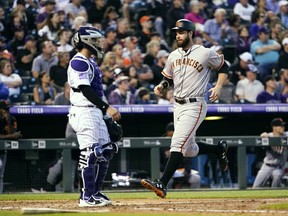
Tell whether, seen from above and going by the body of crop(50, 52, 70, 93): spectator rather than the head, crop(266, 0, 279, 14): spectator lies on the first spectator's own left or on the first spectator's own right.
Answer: on the first spectator's own left

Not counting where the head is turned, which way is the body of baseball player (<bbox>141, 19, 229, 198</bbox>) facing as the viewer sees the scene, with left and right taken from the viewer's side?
facing the viewer and to the left of the viewer

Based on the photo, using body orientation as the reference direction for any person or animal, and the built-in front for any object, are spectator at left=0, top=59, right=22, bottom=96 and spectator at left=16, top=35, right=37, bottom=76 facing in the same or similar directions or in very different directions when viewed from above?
same or similar directions

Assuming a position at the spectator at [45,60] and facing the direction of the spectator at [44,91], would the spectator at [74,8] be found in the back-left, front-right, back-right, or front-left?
back-left

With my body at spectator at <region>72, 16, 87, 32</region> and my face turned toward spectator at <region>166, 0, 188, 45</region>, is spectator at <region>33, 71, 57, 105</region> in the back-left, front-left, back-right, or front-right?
back-right

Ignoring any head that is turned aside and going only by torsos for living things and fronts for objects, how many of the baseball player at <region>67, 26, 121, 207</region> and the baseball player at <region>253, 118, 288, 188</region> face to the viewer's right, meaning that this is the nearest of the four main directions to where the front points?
1

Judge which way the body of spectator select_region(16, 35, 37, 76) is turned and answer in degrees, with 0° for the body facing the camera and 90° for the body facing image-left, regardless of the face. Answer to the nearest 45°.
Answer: approximately 315°

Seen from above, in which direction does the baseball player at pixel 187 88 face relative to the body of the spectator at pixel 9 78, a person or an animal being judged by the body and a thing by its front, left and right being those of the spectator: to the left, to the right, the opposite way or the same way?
to the right

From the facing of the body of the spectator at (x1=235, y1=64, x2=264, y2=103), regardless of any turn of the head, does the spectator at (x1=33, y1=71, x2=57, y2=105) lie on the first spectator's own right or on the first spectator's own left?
on the first spectator's own right

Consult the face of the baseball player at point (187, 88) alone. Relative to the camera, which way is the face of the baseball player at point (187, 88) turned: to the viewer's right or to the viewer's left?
to the viewer's left

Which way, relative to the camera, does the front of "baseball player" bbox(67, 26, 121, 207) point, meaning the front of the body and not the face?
to the viewer's right

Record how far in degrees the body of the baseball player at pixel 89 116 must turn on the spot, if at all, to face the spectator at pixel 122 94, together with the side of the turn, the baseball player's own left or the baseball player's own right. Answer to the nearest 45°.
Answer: approximately 90° to the baseball player's own left

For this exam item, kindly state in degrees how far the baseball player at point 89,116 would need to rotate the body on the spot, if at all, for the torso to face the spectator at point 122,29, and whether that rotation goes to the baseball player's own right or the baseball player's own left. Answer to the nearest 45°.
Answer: approximately 90° to the baseball player's own left

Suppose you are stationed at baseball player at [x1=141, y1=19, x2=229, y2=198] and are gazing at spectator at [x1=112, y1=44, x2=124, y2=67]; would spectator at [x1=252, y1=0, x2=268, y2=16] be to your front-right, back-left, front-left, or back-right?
front-right

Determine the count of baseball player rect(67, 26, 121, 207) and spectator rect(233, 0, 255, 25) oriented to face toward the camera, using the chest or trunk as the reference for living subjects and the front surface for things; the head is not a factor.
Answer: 1

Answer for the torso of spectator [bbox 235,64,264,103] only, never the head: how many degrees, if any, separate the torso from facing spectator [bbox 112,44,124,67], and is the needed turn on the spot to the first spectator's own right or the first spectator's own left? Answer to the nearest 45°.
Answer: approximately 90° to the first spectator's own right

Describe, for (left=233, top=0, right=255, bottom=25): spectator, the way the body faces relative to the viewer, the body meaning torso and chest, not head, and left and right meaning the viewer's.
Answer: facing the viewer
